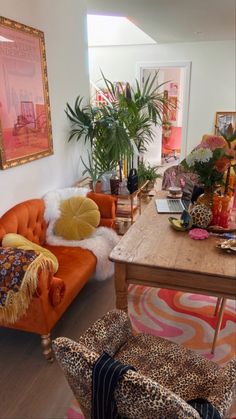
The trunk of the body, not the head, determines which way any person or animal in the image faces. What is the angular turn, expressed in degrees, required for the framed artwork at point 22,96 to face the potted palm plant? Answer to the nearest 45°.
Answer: approximately 90° to its left

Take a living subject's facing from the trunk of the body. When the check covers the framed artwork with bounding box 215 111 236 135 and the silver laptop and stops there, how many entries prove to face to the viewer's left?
1

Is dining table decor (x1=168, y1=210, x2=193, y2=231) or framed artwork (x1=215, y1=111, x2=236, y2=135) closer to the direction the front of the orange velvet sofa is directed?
the dining table decor
